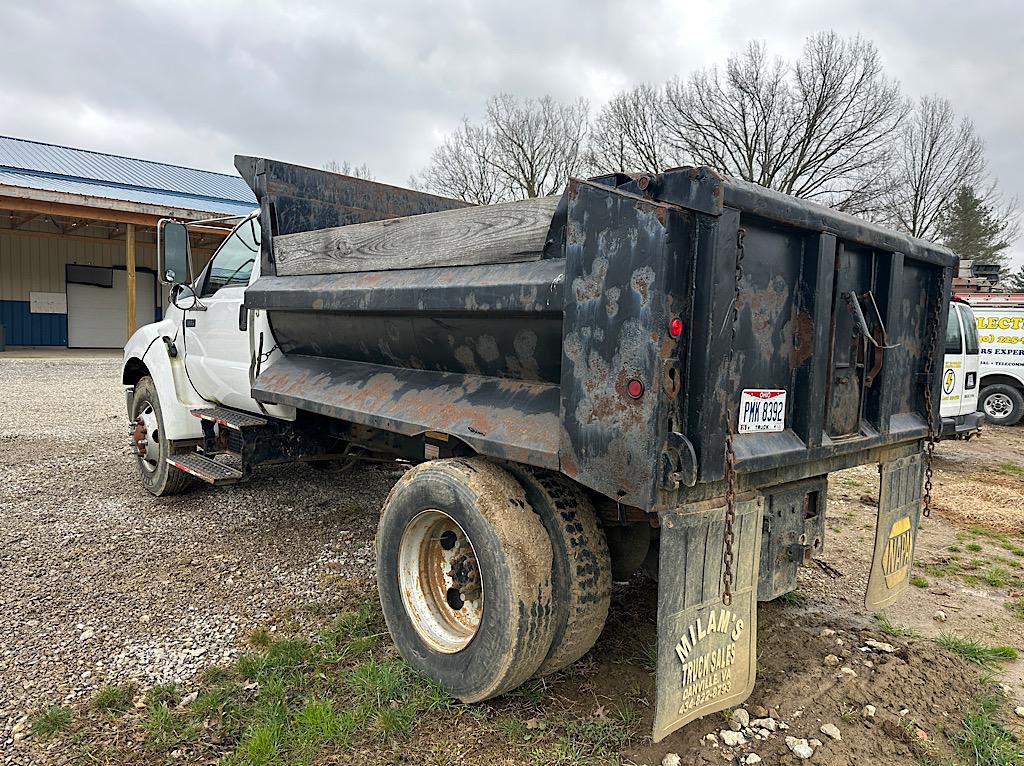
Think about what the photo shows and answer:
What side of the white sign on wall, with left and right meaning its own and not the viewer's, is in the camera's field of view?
front

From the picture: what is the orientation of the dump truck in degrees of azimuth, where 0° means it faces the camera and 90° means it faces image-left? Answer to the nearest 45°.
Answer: approximately 135°

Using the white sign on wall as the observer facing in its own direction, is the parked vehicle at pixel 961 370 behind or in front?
in front

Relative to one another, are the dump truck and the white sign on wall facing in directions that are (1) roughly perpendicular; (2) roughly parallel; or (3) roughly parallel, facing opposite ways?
roughly parallel, facing opposite ways

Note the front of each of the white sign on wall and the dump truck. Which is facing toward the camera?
the white sign on wall

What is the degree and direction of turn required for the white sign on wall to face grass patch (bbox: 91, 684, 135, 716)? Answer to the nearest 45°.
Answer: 0° — it already faces it

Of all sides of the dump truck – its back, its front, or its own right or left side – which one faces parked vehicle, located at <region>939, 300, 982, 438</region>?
right

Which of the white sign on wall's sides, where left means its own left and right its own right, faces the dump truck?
front

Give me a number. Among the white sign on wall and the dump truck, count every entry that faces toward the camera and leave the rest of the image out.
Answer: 1

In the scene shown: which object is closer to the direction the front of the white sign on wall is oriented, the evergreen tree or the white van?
the white van

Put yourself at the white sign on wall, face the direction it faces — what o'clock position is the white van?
The white van is roughly at 11 o'clock from the white sign on wall.
